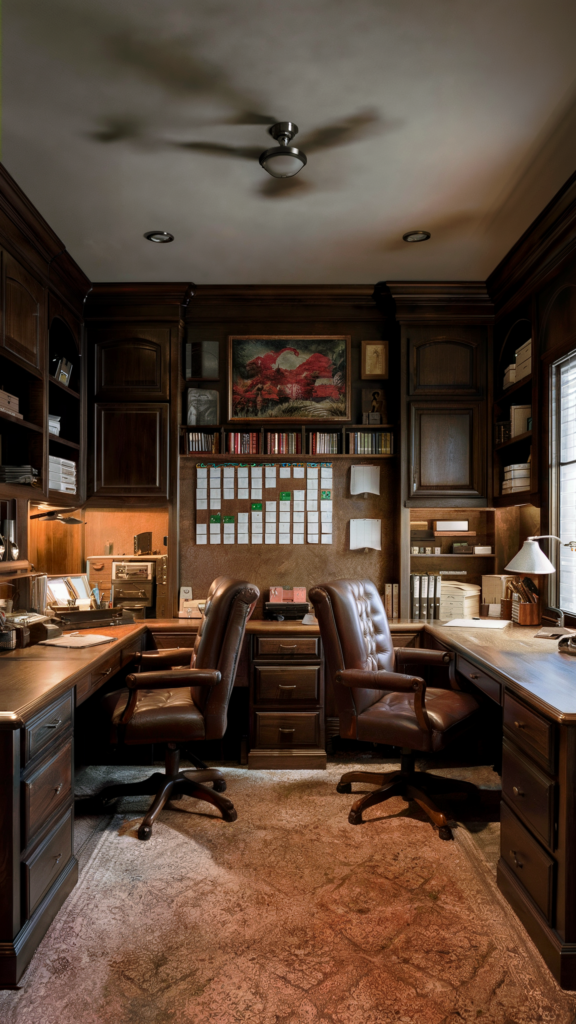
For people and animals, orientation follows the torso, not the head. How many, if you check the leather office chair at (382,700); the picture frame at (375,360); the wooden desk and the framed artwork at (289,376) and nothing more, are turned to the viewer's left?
1

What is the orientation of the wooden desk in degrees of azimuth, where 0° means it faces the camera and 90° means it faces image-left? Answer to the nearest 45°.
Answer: approximately 0°

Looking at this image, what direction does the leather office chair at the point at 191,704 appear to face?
to the viewer's left

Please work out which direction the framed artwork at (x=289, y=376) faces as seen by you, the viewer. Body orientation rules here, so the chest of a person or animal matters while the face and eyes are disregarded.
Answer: facing the viewer

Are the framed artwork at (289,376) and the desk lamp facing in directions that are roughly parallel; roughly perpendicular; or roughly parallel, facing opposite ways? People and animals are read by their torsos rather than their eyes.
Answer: roughly perpendicular

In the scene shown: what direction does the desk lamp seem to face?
to the viewer's left

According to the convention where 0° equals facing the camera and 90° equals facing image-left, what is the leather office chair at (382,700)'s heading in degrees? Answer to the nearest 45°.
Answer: approximately 315°

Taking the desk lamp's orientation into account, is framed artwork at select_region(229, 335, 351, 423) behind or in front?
in front

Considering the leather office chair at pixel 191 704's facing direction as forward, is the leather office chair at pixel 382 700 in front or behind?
behind

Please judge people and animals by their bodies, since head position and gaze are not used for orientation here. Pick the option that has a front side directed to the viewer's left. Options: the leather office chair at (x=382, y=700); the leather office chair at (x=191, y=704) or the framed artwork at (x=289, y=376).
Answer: the leather office chair at (x=191, y=704)

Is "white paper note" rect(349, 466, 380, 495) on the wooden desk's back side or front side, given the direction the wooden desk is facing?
on the back side

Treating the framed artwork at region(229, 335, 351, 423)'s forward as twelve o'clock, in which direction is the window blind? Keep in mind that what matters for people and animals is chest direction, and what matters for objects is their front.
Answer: The window blind is roughly at 10 o'clock from the framed artwork.
